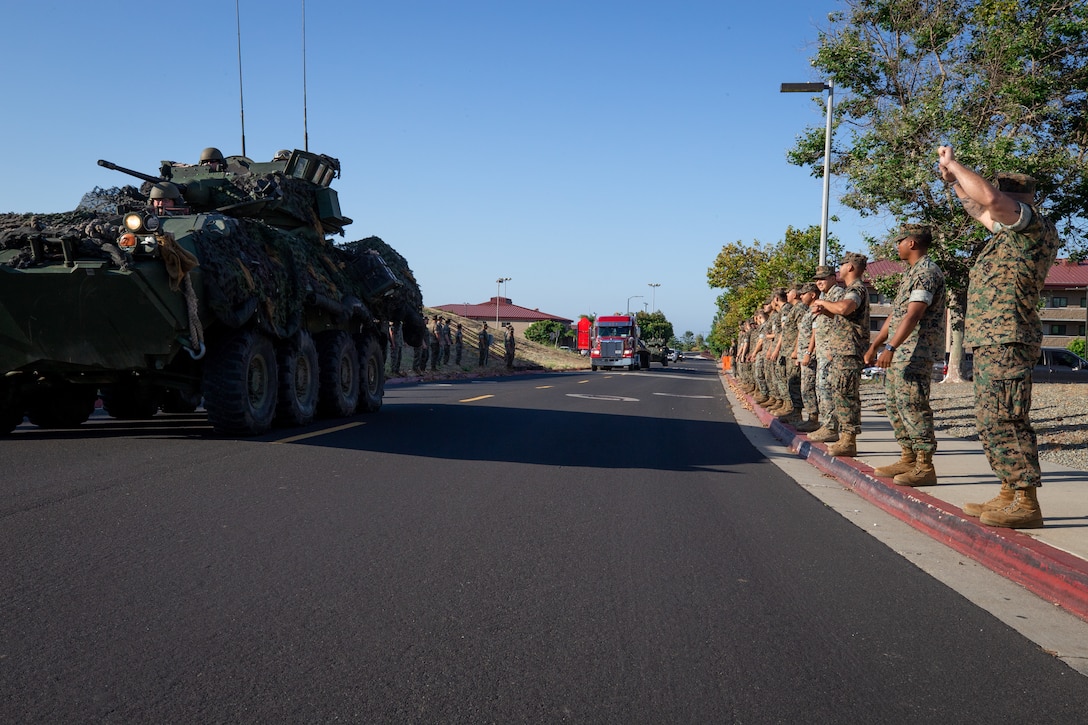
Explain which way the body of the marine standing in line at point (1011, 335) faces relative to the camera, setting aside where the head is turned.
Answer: to the viewer's left

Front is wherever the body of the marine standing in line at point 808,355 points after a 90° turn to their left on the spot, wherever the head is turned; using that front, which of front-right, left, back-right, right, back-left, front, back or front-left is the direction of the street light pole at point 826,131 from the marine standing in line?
back

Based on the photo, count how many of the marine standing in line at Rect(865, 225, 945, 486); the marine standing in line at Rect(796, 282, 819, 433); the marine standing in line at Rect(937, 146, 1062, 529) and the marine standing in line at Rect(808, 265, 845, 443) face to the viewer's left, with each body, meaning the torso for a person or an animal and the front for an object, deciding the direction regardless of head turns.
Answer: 4

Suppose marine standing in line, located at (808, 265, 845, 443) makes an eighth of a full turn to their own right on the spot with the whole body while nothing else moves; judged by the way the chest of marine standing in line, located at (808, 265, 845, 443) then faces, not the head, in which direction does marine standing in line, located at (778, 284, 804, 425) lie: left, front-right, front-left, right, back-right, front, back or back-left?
front-right

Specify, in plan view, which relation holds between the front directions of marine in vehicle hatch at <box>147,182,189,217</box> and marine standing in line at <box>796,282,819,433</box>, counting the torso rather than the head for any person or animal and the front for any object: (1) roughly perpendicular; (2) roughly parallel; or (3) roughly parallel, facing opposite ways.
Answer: roughly perpendicular

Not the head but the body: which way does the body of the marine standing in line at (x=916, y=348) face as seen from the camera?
to the viewer's left

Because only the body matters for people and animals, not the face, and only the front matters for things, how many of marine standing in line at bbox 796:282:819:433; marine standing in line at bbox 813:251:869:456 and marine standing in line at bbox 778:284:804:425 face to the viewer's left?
3

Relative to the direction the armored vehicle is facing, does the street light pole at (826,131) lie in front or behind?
behind

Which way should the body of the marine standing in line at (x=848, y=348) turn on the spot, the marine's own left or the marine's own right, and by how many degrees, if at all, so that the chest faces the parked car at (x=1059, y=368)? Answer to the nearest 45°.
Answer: approximately 90° to the marine's own right

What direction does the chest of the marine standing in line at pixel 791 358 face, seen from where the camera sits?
to the viewer's left

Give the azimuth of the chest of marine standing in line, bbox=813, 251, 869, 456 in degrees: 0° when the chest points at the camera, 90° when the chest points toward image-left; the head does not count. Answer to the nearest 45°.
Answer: approximately 90°

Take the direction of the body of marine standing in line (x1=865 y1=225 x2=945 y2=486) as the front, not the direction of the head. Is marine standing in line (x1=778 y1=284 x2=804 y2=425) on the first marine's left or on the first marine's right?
on the first marine's right

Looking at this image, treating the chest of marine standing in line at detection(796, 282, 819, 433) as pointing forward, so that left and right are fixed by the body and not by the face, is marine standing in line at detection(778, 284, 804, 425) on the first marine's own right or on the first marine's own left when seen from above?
on the first marine's own right

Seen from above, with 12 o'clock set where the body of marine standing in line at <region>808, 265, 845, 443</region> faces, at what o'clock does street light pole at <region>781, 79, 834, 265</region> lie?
The street light pole is roughly at 3 o'clock from the marine standing in line.
